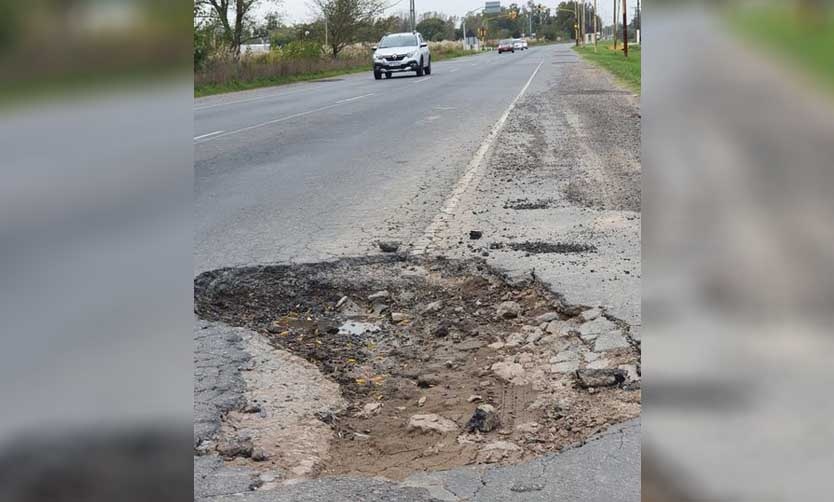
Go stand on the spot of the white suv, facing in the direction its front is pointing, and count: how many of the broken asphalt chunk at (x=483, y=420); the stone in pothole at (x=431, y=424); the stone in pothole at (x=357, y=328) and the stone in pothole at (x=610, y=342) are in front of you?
4

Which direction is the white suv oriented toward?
toward the camera

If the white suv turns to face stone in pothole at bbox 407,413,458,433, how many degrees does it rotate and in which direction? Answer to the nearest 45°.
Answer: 0° — it already faces it

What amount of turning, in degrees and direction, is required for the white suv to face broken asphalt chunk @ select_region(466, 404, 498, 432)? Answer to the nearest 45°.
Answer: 0° — it already faces it

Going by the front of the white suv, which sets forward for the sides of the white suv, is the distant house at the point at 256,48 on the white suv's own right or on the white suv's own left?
on the white suv's own right

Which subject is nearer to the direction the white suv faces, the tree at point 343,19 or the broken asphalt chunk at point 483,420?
the broken asphalt chunk

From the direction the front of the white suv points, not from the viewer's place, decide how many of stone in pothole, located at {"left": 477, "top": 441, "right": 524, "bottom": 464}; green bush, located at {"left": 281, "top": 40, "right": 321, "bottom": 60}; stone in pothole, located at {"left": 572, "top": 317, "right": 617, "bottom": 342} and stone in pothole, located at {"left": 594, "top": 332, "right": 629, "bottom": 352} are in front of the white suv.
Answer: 3

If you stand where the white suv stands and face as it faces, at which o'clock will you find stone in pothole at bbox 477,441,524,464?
The stone in pothole is roughly at 12 o'clock from the white suv.

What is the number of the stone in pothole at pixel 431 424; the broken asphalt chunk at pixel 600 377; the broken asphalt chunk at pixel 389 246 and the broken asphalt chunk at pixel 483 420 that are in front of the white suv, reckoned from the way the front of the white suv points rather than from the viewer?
4

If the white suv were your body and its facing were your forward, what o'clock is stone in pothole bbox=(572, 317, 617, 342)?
The stone in pothole is roughly at 12 o'clock from the white suv.

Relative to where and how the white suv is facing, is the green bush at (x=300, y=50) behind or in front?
behind

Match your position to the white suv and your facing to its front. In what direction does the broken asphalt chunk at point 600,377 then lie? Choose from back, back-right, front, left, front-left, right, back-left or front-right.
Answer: front

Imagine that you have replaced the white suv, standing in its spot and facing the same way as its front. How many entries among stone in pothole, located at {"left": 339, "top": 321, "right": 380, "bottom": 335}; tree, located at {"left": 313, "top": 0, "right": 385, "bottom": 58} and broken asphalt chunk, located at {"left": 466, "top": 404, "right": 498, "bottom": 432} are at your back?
1

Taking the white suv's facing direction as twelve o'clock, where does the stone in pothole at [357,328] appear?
The stone in pothole is roughly at 12 o'clock from the white suv.

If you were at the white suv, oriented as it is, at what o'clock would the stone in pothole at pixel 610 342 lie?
The stone in pothole is roughly at 12 o'clock from the white suv.

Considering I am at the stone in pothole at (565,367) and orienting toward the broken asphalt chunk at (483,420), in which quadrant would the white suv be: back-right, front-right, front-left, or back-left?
back-right

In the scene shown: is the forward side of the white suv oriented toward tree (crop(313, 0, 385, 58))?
no

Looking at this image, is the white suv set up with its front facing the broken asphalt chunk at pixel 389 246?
yes
